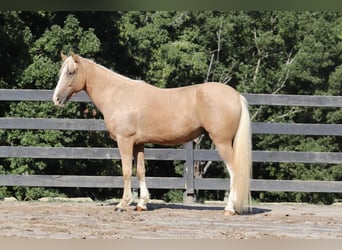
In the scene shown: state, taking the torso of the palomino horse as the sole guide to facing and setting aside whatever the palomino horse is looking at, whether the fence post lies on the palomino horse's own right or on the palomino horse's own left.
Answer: on the palomino horse's own right

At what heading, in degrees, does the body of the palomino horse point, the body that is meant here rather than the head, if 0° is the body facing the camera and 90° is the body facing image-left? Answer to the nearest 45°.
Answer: approximately 90°
